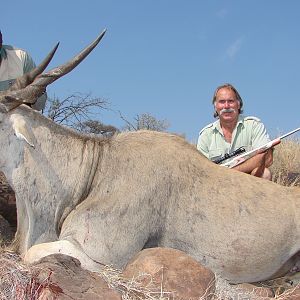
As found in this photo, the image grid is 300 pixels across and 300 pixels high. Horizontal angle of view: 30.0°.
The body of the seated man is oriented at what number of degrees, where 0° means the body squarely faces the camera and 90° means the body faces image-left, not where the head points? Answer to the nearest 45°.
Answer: approximately 0°

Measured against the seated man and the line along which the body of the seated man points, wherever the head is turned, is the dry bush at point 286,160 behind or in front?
behind
